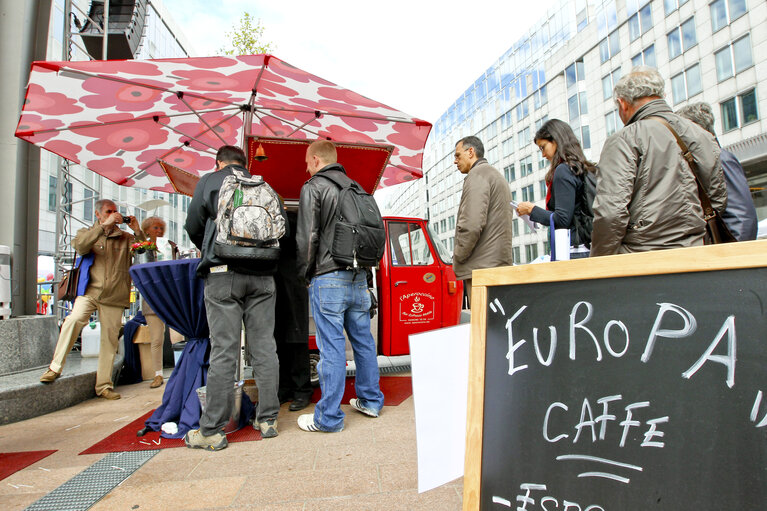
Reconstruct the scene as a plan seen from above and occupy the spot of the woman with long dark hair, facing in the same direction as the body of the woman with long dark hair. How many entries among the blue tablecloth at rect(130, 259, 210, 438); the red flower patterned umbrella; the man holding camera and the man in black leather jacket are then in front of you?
4

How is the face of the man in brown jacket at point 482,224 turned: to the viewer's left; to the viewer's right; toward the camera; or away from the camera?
to the viewer's left

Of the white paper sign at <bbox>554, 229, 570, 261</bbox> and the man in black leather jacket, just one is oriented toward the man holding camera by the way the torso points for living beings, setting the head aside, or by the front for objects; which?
the man in black leather jacket

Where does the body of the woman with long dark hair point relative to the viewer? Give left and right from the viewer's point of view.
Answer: facing to the left of the viewer

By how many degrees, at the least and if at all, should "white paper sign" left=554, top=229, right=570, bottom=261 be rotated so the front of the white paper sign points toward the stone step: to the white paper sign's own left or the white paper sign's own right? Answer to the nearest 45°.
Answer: approximately 90° to the white paper sign's own right

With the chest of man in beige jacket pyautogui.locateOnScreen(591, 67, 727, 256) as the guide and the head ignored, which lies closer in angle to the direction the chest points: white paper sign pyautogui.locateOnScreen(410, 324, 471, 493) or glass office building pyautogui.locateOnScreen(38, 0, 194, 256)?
the glass office building

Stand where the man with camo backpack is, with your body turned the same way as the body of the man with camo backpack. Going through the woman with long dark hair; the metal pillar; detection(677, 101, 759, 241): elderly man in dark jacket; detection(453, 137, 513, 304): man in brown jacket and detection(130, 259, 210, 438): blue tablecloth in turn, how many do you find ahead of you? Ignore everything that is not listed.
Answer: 2

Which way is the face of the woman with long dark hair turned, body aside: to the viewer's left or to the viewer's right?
to the viewer's left

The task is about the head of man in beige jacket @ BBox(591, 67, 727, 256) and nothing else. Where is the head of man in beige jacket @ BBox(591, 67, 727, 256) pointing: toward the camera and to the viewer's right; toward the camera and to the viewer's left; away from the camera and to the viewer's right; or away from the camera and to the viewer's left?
away from the camera and to the viewer's left

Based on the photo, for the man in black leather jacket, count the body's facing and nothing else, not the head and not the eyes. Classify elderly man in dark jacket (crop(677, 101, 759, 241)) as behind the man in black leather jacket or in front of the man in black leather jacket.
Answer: behind

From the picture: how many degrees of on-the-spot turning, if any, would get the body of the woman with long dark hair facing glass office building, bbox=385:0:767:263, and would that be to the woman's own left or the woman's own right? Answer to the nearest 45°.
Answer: approximately 90° to the woman's own right

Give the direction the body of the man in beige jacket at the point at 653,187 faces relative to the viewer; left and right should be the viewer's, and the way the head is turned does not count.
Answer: facing away from the viewer and to the left of the viewer

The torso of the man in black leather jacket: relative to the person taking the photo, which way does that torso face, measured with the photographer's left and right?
facing away from the viewer and to the left of the viewer

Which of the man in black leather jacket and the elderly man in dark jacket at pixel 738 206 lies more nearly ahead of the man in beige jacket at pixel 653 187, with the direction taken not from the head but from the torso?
the man in black leather jacket

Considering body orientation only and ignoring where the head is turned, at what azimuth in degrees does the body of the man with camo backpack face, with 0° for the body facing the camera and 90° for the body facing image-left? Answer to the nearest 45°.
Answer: approximately 135°
